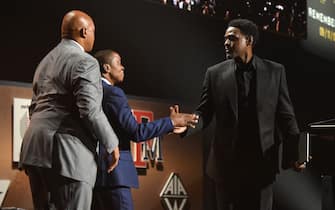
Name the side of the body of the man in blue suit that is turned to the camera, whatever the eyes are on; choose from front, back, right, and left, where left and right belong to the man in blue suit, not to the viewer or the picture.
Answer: right

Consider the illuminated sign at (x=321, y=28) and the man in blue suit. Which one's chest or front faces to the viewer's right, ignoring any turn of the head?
the man in blue suit

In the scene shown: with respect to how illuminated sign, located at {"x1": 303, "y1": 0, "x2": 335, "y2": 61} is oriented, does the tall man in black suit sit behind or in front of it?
in front

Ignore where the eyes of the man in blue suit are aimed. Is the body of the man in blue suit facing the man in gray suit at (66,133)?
no

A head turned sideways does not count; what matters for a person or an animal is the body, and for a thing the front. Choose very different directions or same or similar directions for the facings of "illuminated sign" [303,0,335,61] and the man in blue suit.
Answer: very different directions

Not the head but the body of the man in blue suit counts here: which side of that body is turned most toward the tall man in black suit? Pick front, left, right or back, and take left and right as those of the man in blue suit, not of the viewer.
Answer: front

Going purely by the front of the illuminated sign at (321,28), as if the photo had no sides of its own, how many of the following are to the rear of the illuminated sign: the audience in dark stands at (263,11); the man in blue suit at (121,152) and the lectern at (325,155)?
0

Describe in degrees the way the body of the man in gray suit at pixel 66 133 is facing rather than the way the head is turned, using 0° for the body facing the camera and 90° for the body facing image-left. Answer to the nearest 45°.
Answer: approximately 225°

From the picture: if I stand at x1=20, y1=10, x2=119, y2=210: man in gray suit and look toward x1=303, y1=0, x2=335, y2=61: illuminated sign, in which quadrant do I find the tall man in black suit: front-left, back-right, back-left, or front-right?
front-right

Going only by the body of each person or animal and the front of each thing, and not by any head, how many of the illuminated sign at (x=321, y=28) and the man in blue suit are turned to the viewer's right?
1

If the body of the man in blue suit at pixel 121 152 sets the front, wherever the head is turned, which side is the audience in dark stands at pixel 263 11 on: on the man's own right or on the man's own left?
on the man's own left

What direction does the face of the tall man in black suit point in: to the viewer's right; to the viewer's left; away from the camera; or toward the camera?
to the viewer's left

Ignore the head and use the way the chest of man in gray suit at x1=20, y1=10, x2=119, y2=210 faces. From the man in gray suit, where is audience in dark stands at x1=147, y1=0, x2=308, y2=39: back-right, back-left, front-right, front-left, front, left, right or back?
front
